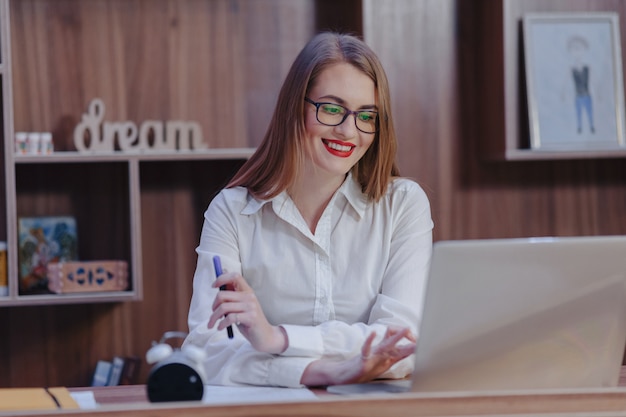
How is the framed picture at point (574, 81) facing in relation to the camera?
toward the camera

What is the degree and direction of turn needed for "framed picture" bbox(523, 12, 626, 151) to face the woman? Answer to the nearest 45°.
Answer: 0° — it already faces them

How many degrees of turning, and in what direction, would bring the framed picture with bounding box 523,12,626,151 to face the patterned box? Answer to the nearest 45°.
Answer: approximately 45° to its right

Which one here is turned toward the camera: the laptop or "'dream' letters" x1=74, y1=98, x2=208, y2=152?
the 'dream' letters

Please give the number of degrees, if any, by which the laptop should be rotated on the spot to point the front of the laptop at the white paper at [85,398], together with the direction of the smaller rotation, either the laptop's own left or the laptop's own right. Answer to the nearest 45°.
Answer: approximately 45° to the laptop's own left

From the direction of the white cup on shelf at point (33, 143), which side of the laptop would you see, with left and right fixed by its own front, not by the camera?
front

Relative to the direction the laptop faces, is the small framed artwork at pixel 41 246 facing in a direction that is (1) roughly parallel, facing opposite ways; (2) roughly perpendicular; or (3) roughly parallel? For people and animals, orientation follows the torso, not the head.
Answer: roughly parallel, facing opposite ways

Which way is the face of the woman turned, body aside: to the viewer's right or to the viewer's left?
to the viewer's right

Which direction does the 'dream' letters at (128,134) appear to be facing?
toward the camera

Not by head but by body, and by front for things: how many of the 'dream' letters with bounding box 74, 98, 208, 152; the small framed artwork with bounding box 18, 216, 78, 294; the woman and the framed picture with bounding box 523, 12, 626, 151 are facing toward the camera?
4

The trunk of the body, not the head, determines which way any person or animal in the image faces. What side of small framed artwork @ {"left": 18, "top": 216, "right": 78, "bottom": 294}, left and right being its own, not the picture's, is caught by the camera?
front

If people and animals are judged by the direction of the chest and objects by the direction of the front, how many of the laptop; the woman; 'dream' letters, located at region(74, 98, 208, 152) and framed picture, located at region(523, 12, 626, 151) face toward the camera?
3

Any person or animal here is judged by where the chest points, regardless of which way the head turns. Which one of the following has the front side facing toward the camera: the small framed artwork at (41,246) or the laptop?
the small framed artwork
